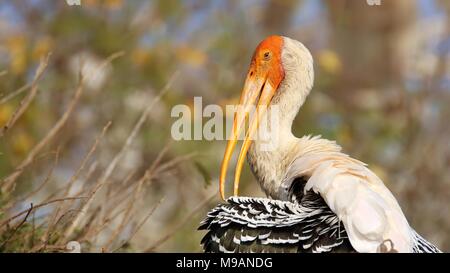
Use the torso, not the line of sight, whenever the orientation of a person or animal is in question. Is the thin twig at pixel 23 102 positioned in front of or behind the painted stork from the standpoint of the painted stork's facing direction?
in front

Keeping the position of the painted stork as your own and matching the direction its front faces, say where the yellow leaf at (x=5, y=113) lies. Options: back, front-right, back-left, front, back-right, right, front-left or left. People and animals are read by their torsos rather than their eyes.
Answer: front-right

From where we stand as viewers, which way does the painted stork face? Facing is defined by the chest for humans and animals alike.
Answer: facing to the left of the viewer

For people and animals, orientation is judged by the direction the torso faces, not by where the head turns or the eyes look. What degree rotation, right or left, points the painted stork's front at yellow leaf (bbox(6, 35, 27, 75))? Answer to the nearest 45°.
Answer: approximately 45° to its right

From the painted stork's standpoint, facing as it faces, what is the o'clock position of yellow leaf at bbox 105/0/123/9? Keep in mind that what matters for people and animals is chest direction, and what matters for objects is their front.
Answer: The yellow leaf is roughly at 2 o'clock from the painted stork.

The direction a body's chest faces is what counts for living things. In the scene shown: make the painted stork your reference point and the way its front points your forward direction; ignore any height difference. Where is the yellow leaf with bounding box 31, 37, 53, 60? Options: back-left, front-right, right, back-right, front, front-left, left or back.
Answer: front-right

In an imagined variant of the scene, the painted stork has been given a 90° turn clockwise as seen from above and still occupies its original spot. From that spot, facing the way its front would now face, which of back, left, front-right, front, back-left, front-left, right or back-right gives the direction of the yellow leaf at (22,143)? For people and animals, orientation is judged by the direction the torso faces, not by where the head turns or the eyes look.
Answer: front-left

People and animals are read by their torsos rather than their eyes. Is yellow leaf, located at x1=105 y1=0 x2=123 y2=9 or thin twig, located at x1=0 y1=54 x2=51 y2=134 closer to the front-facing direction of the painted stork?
the thin twig
